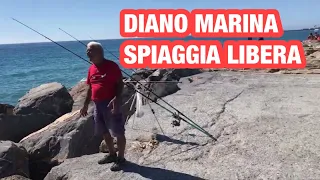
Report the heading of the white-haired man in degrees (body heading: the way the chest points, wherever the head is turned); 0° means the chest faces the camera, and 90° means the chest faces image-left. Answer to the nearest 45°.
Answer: approximately 45°

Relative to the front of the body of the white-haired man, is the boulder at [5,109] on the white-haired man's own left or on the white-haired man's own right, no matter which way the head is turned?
on the white-haired man's own right

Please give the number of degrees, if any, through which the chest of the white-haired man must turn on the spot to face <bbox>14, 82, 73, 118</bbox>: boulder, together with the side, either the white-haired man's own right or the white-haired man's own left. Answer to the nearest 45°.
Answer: approximately 135° to the white-haired man's own right

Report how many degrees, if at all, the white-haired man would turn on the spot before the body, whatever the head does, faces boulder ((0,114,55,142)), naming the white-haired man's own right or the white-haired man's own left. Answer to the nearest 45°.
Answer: approximately 90° to the white-haired man's own right

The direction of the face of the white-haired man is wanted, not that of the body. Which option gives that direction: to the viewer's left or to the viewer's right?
to the viewer's left

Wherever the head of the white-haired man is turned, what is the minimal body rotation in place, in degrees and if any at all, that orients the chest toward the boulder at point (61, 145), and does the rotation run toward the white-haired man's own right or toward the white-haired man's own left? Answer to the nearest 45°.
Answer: approximately 135° to the white-haired man's own right

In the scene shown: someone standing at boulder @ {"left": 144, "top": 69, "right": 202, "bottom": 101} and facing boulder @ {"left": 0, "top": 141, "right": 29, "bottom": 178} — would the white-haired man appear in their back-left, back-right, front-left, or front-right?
front-left

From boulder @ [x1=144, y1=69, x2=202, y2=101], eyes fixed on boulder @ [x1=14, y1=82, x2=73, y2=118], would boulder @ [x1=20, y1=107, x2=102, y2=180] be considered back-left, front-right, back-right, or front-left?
front-left

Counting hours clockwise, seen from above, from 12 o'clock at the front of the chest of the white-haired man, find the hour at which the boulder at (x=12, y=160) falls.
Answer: The boulder is roughly at 3 o'clock from the white-haired man.
